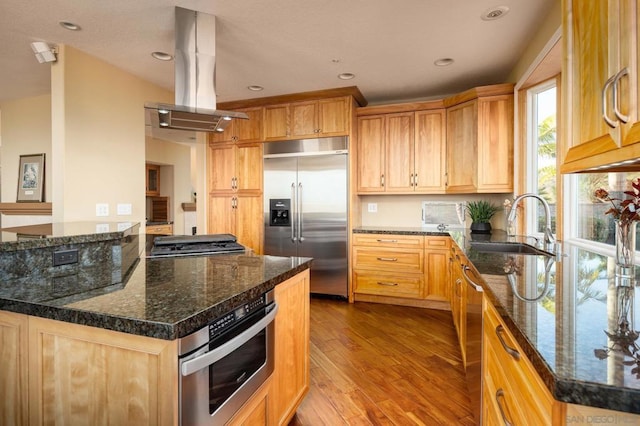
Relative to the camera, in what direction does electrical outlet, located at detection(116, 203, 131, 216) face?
facing the viewer

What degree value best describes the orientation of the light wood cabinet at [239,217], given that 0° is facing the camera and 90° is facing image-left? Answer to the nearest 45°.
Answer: approximately 0°

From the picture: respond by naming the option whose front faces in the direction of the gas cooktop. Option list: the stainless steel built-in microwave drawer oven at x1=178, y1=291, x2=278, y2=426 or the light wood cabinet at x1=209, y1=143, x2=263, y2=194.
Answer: the light wood cabinet

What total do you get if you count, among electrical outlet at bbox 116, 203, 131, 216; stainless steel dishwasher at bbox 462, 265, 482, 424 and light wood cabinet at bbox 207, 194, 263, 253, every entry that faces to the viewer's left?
1

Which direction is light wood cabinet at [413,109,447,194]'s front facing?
toward the camera

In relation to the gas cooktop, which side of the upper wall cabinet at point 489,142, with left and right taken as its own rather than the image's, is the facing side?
front

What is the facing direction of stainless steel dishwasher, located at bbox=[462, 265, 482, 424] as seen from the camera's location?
facing to the left of the viewer

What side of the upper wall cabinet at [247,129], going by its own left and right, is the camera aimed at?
front

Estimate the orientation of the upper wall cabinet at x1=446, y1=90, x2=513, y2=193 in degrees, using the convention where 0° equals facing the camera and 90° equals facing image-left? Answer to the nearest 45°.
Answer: approximately 45°

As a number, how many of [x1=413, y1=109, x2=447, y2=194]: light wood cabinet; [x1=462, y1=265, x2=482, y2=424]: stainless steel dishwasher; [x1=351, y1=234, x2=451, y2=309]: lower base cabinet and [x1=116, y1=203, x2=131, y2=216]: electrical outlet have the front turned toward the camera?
3

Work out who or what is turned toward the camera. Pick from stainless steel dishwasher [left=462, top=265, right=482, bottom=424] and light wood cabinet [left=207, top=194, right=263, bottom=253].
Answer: the light wood cabinet
